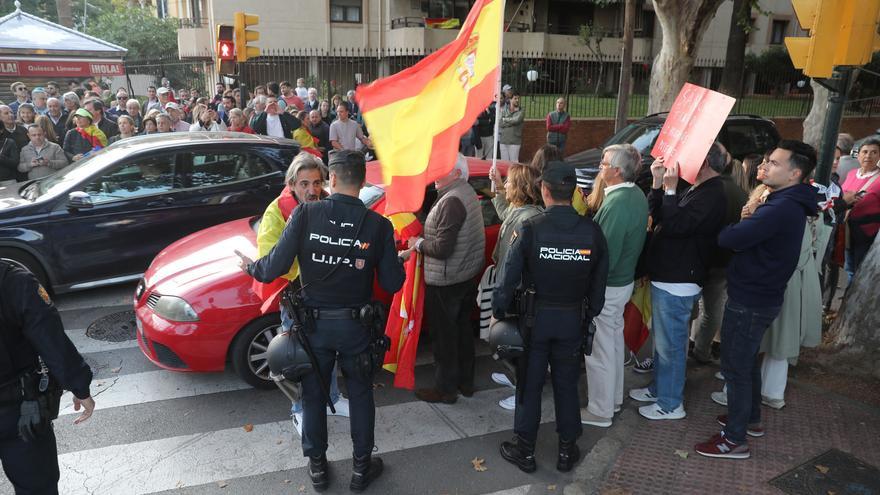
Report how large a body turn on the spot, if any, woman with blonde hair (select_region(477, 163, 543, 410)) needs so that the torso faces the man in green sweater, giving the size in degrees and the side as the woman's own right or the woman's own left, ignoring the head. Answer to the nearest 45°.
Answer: approximately 135° to the woman's own left

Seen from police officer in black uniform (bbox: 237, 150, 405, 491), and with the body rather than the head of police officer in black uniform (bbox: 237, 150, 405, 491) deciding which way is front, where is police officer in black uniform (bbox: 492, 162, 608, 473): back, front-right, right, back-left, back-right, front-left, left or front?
right

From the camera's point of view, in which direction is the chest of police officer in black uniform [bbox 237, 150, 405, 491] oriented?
away from the camera

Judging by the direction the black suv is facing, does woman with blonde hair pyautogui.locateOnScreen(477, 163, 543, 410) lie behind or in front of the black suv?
in front

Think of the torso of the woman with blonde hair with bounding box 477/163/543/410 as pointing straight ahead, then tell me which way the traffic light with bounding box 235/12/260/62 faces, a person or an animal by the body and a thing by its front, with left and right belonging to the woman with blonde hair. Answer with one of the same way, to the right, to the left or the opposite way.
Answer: the opposite way

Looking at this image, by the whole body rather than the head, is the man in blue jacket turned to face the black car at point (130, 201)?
yes

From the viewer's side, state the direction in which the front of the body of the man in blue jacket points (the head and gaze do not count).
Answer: to the viewer's left

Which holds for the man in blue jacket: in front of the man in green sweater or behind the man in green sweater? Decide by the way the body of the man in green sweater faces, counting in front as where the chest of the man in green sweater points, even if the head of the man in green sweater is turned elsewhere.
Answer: behind

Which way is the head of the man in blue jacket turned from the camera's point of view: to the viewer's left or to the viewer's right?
to the viewer's left

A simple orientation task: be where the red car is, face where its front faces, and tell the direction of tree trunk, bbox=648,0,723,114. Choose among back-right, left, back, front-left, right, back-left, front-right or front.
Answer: back

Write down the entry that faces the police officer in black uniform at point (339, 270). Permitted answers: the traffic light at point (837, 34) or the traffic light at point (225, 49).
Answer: the traffic light at point (225, 49)

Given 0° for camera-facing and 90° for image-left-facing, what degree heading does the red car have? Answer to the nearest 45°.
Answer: approximately 45°

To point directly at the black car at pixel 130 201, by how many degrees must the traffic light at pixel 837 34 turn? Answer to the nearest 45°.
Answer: approximately 45° to its left

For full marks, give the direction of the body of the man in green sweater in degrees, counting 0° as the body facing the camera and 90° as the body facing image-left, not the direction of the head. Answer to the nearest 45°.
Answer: approximately 90°

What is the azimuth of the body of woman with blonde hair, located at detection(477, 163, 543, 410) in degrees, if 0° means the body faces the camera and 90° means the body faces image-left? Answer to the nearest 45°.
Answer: approximately 90°
